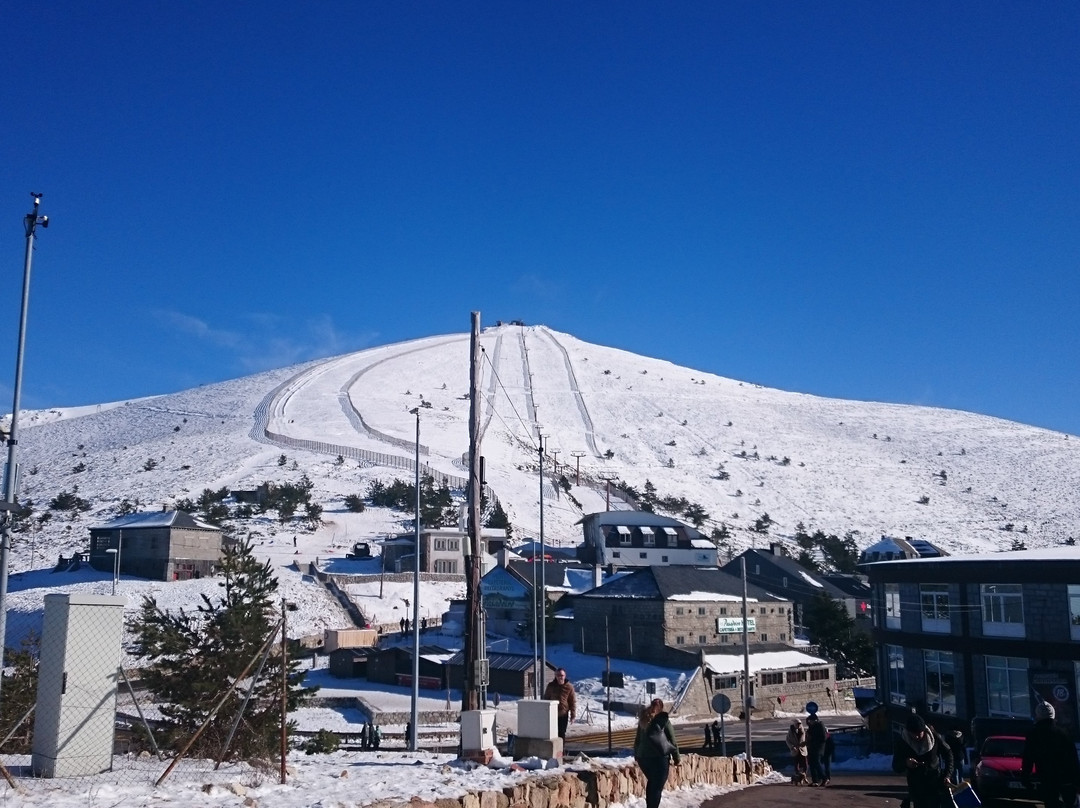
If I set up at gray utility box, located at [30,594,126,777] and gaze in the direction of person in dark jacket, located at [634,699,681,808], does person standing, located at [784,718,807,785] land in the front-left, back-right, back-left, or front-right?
front-left

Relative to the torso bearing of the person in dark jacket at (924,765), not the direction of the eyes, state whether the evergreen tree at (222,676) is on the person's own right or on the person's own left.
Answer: on the person's own right

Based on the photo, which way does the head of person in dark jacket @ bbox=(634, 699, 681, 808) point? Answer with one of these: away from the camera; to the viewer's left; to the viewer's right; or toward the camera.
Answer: away from the camera

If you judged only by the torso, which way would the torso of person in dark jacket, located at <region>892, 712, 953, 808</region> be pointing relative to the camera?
toward the camera

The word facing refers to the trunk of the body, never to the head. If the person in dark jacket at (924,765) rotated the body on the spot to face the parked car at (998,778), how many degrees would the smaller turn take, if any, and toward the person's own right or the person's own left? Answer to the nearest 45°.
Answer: approximately 180°

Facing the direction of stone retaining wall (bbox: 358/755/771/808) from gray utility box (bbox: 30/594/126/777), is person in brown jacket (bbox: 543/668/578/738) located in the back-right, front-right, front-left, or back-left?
front-left

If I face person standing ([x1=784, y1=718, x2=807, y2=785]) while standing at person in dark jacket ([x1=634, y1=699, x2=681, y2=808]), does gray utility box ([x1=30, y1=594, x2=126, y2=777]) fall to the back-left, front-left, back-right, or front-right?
back-left

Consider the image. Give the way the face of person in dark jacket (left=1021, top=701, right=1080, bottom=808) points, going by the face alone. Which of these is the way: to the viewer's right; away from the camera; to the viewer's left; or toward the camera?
away from the camera

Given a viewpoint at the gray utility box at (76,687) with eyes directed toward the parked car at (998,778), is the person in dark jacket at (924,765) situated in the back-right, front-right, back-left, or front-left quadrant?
front-right

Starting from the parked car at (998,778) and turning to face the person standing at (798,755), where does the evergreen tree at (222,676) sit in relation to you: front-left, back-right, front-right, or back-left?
front-left

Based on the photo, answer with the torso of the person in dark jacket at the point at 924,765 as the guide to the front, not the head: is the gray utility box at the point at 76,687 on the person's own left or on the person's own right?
on the person's own right
